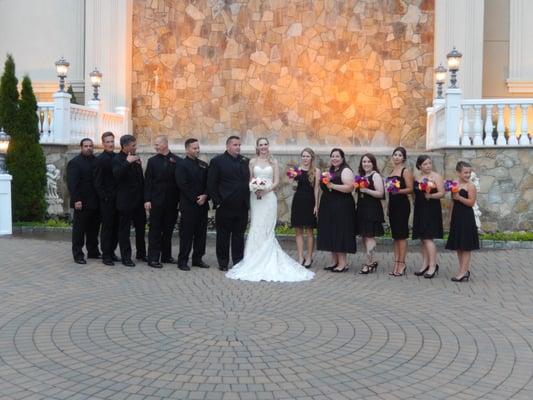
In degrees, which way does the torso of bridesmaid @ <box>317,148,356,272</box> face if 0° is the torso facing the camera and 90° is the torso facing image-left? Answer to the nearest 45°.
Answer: approximately 45°

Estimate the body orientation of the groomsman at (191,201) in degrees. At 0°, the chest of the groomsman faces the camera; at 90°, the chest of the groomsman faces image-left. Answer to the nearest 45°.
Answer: approximately 315°

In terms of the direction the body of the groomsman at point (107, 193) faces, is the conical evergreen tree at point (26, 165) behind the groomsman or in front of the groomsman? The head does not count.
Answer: behind

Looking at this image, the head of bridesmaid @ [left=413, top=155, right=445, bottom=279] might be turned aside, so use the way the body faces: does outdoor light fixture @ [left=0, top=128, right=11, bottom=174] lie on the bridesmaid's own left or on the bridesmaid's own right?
on the bridesmaid's own right
